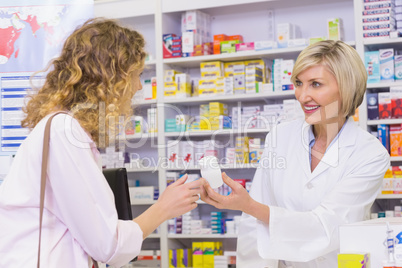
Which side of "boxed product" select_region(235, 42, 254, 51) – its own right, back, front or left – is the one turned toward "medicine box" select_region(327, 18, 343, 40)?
left

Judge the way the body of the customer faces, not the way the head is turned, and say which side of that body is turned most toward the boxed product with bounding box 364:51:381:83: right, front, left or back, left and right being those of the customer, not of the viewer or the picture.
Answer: front

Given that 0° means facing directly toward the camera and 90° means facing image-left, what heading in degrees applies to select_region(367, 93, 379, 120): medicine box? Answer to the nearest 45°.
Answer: approximately 0°

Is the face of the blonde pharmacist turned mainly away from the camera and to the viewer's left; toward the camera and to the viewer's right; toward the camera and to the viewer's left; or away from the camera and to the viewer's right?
toward the camera and to the viewer's left

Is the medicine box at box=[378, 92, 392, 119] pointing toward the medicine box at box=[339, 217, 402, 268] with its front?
yes

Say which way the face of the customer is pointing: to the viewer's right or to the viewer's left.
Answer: to the viewer's right

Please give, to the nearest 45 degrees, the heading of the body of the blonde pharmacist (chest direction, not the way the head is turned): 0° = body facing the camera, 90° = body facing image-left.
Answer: approximately 45°
